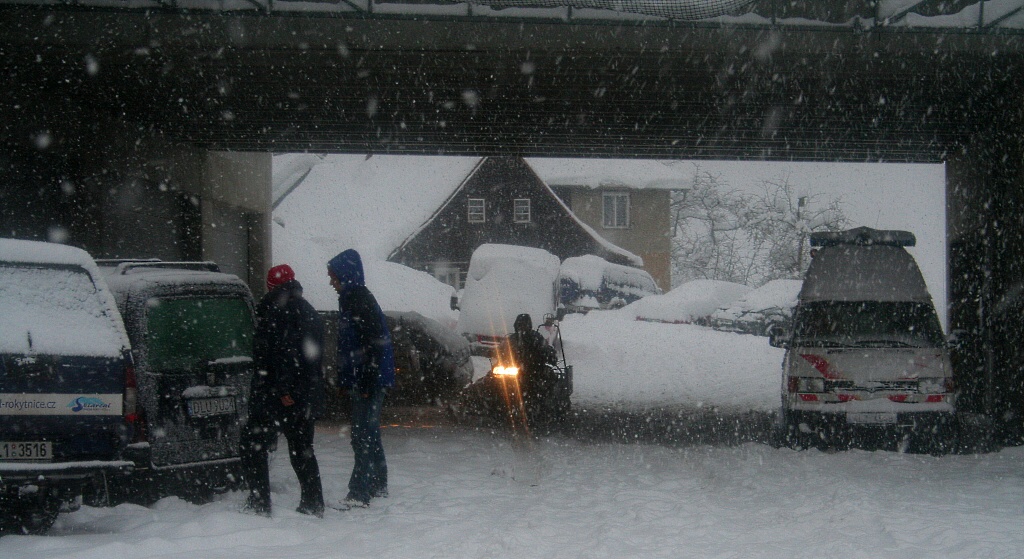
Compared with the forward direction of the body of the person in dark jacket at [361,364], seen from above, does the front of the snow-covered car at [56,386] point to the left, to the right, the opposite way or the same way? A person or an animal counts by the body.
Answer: to the right

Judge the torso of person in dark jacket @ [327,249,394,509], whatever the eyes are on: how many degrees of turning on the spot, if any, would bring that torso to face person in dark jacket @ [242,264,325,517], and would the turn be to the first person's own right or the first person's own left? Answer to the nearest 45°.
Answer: approximately 45° to the first person's own left

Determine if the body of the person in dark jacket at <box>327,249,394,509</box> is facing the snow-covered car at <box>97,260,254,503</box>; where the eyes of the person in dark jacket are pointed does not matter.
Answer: yes

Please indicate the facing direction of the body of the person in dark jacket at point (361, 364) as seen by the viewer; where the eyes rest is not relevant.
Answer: to the viewer's left

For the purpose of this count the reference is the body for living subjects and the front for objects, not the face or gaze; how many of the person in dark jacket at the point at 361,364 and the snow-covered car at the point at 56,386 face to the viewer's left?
1

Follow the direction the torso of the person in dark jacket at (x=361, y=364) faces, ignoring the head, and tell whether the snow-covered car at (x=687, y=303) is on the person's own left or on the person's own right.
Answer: on the person's own right

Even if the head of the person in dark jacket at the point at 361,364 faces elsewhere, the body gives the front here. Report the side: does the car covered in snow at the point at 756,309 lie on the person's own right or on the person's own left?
on the person's own right

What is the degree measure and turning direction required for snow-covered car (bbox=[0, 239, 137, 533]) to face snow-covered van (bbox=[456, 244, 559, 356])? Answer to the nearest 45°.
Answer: approximately 45° to its right

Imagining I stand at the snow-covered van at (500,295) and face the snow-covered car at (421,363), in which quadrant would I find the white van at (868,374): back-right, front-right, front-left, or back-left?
front-left

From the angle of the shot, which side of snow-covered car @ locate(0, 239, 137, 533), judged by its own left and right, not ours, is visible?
back

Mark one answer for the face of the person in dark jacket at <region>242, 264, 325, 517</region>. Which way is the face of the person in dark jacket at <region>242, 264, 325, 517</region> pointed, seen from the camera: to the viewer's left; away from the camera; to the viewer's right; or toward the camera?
away from the camera

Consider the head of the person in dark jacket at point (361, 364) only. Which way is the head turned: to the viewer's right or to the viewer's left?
to the viewer's left

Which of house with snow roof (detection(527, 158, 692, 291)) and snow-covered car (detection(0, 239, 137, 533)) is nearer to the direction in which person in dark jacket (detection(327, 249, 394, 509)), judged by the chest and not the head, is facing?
the snow-covered car

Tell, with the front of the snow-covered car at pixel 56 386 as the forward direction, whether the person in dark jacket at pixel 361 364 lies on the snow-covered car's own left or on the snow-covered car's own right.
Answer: on the snow-covered car's own right

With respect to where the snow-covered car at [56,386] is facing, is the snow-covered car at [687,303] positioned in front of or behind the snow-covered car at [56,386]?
in front

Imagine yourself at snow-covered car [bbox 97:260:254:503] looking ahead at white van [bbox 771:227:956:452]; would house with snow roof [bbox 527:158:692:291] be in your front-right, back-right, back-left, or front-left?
front-left
